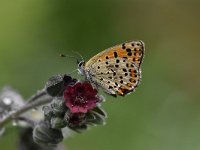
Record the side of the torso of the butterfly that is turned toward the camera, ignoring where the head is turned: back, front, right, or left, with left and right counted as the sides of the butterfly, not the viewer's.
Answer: left

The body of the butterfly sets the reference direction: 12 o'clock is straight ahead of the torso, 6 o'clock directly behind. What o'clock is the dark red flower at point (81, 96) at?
The dark red flower is roughly at 12 o'clock from the butterfly.

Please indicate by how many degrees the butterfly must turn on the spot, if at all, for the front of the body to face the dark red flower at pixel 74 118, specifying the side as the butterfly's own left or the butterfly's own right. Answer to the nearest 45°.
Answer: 0° — it already faces it
